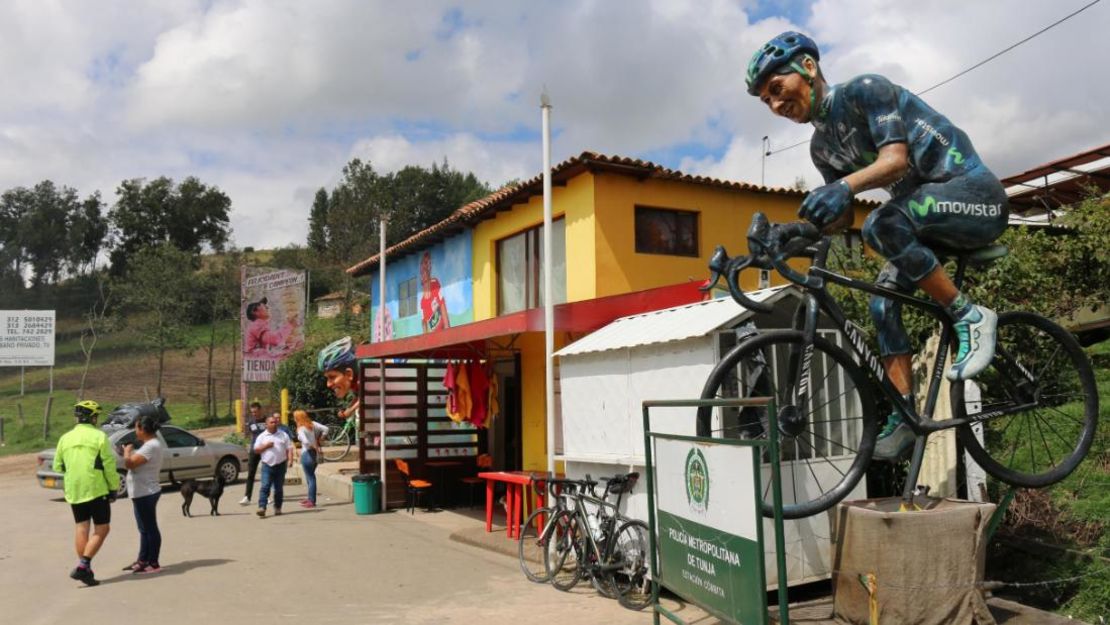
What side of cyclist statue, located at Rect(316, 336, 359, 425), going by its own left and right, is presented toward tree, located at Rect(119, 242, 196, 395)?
right

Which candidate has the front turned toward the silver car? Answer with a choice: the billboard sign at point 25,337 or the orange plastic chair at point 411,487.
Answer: the billboard sign

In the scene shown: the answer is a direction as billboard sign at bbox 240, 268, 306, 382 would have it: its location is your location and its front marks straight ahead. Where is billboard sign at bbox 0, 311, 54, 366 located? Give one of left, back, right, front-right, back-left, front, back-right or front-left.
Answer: back-right

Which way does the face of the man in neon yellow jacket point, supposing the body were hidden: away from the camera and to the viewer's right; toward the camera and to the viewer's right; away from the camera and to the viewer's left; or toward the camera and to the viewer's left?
away from the camera and to the viewer's right

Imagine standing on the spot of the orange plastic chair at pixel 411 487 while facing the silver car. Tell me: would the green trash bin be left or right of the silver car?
left

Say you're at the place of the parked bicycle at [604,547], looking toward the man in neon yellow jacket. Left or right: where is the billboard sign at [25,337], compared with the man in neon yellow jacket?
right

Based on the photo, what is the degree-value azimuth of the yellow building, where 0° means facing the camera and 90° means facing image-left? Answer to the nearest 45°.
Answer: approximately 45°

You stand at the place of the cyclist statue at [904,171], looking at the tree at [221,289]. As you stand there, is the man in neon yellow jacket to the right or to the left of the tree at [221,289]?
left

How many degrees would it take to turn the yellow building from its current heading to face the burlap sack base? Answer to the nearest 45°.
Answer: approximately 45° to its left
